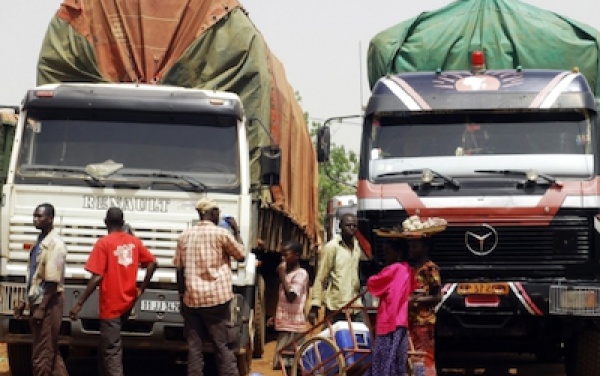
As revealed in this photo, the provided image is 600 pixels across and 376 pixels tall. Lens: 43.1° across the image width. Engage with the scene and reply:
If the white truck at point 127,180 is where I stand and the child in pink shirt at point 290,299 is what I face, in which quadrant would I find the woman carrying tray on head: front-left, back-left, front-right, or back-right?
front-right

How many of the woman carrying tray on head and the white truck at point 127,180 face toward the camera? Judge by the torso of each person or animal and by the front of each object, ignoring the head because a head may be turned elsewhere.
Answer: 1

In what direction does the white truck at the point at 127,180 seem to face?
toward the camera

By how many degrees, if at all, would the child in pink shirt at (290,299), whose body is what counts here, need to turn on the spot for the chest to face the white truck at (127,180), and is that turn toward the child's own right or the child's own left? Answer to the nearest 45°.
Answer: approximately 45° to the child's own right

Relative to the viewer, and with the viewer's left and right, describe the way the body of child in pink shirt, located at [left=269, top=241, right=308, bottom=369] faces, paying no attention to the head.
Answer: facing the viewer and to the left of the viewer
